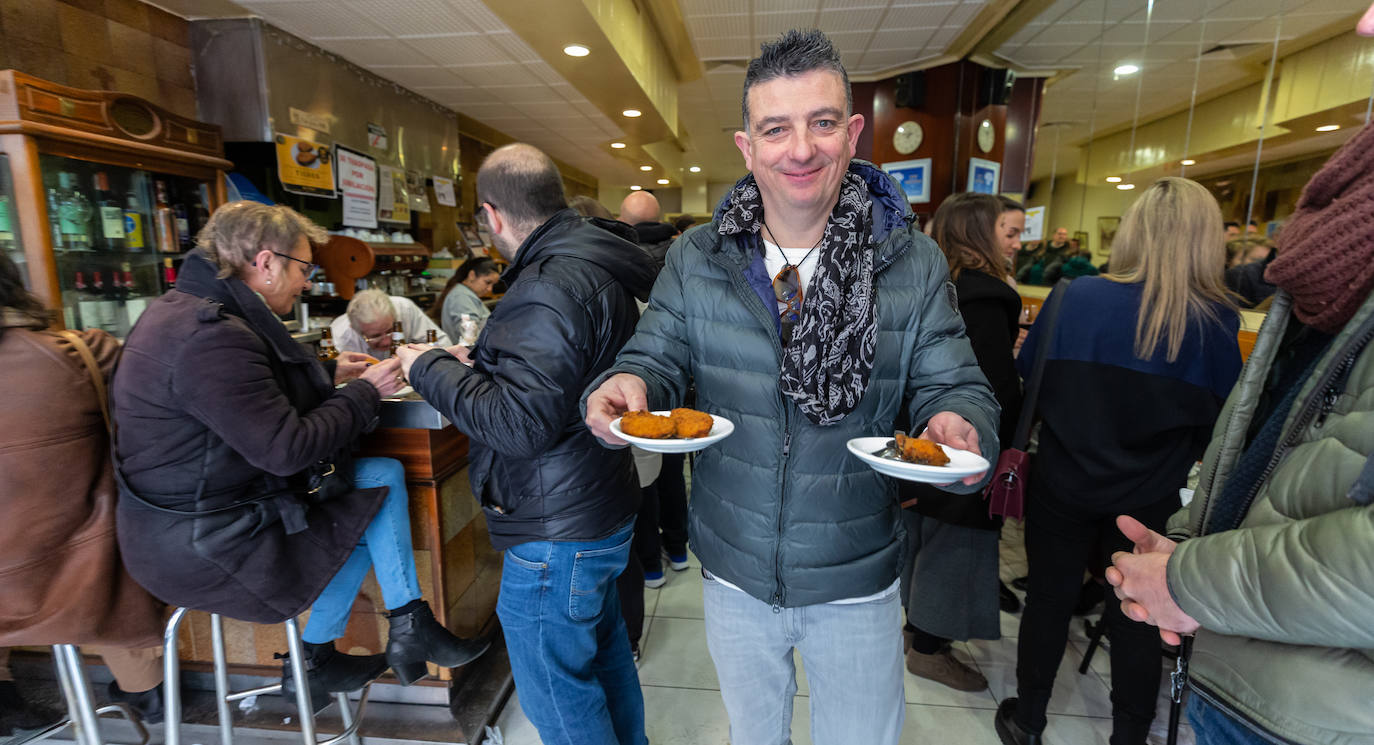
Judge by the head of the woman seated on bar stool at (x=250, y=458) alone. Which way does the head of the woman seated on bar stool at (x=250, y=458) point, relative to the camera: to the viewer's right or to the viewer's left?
to the viewer's right

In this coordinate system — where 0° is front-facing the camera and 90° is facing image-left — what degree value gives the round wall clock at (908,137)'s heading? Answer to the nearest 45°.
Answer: approximately 0°

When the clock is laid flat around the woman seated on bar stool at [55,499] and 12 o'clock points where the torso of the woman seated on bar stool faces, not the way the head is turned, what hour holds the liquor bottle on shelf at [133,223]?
The liquor bottle on shelf is roughly at 11 o'clock from the woman seated on bar stool.

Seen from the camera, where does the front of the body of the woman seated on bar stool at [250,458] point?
to the viewer's right

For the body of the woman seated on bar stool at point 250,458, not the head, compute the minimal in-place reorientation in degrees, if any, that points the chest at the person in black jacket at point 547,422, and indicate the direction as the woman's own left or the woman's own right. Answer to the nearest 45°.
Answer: approximately 45° to the woman's own right

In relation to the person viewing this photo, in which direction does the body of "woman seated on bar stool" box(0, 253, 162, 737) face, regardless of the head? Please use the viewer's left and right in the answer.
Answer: facing away from the viewer and to the right of the viewer

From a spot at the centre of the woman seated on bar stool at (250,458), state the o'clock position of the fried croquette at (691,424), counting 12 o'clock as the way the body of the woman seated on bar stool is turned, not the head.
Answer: The fried croquette is roughly at 2 o'clock from the woman seated on bar stool.

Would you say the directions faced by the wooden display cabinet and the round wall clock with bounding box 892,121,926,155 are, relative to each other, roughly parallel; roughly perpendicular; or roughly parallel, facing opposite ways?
roughly perpendicular

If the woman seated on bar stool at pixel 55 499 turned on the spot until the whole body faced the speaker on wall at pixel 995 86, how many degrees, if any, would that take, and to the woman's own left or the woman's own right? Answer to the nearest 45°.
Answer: approximately 45° to the woman's own right

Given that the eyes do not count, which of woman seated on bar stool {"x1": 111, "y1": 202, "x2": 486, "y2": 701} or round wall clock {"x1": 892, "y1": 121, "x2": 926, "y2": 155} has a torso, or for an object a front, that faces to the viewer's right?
the woman seated on bar stool

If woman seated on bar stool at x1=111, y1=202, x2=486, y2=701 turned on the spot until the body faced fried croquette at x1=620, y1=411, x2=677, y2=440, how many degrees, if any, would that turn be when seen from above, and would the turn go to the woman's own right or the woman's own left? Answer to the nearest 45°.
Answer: approximately 45° to the woman's own right

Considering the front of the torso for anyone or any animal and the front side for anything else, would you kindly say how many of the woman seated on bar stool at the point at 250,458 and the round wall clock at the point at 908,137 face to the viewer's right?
1

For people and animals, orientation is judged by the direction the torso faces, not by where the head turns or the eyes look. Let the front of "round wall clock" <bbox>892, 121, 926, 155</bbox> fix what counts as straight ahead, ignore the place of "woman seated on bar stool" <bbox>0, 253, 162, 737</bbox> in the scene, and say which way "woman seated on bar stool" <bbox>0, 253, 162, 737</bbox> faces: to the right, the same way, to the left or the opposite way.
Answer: the opposite way

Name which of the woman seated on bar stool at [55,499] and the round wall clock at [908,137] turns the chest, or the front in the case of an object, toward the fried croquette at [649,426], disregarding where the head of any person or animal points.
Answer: the round wall clock
